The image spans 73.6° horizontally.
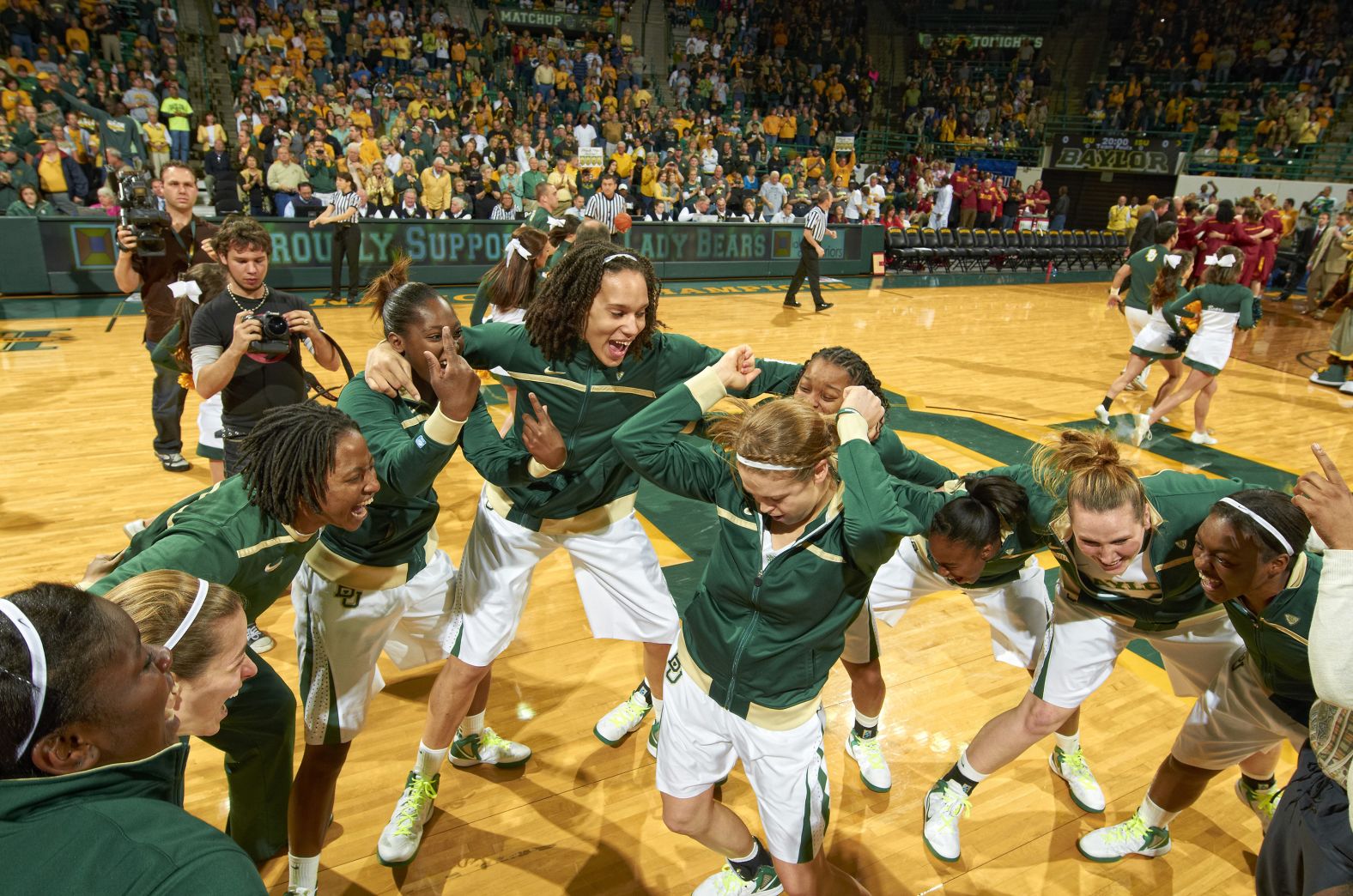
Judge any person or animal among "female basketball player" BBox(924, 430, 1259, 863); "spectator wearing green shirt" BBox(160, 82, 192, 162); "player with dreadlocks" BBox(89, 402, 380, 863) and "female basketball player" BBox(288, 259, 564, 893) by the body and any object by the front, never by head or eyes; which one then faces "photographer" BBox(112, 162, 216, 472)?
the spectator wearing green shirt

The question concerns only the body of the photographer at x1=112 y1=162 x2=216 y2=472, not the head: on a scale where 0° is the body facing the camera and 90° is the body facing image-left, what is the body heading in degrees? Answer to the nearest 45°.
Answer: approximately 0°

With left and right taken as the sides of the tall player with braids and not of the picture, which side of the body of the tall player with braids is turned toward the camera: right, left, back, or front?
front

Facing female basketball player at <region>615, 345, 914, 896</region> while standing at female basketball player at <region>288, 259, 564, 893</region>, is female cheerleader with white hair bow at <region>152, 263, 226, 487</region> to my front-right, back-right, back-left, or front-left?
back-left

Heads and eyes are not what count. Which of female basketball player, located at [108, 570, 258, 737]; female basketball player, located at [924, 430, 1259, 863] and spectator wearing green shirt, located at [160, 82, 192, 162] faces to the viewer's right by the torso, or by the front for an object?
female basketball player, located at [108, 570, 258, 737]

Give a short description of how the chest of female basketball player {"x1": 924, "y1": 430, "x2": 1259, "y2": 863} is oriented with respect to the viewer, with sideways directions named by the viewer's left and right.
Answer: facing the viewer

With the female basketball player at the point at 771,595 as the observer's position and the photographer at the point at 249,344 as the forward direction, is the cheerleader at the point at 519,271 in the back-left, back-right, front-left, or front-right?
front-right

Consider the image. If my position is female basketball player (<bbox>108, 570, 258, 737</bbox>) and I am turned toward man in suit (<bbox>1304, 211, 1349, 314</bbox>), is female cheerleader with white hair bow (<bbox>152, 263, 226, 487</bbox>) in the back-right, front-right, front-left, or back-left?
front-left

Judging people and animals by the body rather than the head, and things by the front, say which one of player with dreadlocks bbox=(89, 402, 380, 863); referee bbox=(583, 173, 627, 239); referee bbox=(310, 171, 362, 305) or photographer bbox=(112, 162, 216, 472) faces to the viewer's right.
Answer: the player with dreadlocks

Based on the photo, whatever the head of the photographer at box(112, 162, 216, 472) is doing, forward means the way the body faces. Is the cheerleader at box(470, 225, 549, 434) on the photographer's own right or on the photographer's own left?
on the photographer's own left

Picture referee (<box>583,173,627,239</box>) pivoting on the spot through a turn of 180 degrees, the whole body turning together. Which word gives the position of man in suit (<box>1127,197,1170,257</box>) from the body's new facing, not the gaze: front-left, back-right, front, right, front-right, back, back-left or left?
right

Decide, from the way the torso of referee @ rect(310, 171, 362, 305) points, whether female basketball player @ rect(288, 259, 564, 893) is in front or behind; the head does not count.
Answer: in front

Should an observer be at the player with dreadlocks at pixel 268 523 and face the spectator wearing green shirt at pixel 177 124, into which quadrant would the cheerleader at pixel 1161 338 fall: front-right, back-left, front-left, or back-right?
front-right

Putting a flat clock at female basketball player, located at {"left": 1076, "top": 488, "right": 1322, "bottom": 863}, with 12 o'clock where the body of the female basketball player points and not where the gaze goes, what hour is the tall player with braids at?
The tall player with braids is roughly at 1 o'clock from the female basketball player.
